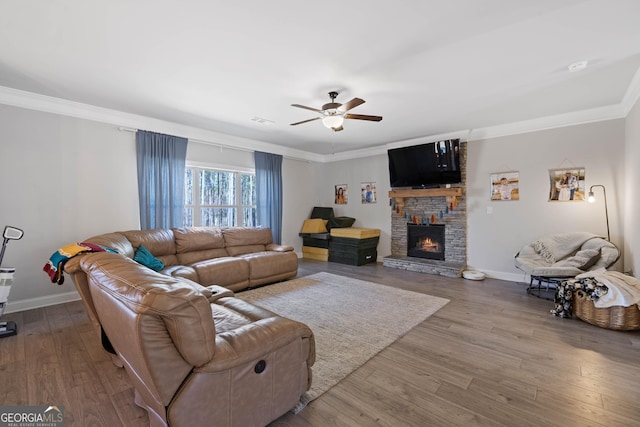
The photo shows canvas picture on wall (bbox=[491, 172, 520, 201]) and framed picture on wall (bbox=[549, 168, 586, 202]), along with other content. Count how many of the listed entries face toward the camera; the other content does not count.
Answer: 2

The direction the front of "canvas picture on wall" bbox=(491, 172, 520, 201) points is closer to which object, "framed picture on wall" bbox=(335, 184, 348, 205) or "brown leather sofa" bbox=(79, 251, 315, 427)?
the brown leather sofa

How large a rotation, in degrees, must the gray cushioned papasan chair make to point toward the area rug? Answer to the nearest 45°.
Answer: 0° — it already faces it

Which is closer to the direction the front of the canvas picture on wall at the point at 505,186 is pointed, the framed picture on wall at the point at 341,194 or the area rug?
the area rug

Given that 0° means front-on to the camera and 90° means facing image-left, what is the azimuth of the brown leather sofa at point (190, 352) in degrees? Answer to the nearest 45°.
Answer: approximately 225°

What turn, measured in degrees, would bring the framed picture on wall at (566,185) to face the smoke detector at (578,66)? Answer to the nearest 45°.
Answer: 0° — it already faces it

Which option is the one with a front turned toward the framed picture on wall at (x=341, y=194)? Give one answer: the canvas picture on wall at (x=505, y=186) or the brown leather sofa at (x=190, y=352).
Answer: the brown leather sofa

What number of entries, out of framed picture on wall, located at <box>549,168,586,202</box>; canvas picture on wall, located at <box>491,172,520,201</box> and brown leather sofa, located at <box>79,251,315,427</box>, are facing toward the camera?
2

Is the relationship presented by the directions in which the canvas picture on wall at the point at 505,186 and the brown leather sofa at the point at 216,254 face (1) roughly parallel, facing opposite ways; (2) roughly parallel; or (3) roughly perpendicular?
roughly perpendicular
